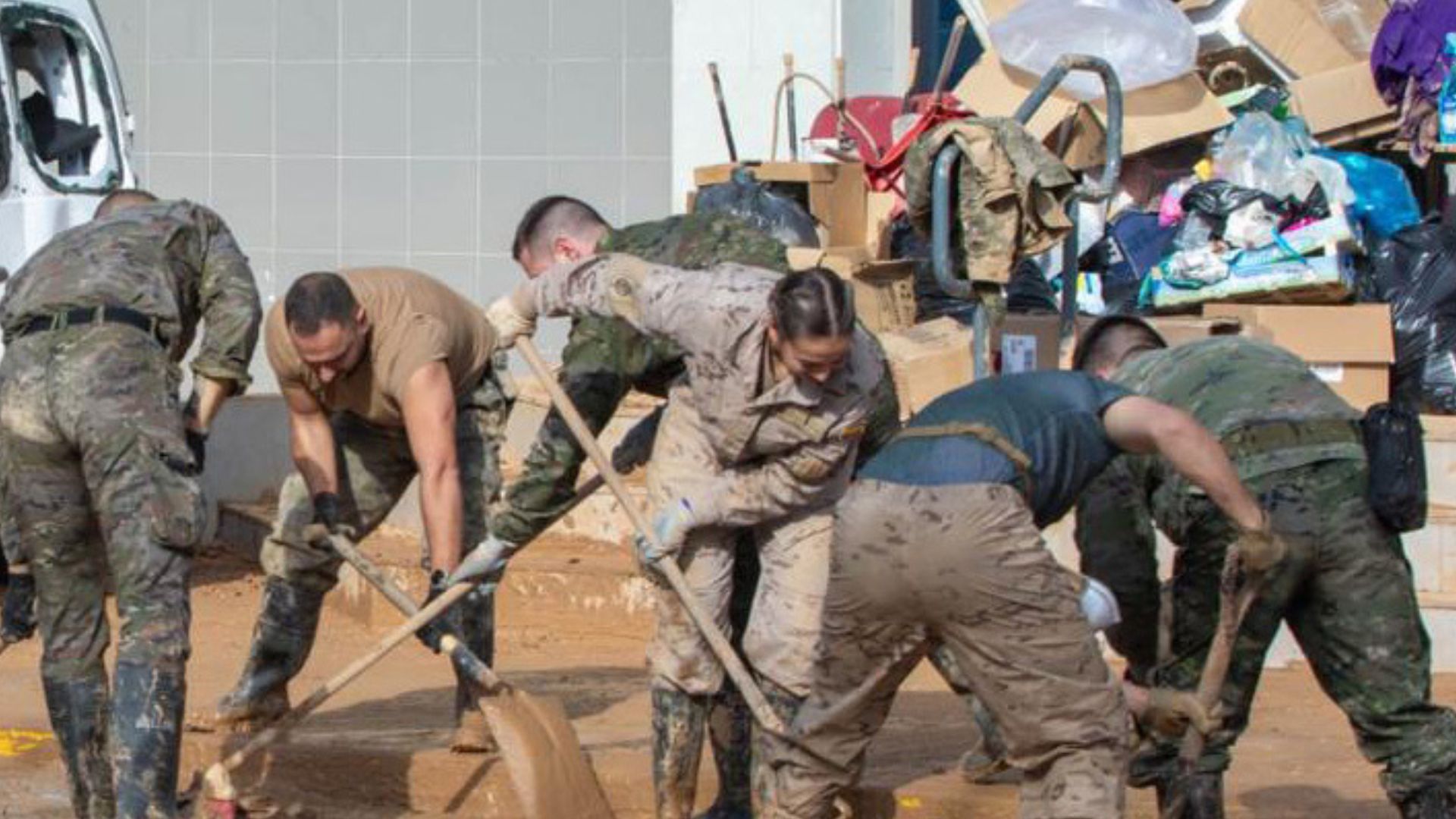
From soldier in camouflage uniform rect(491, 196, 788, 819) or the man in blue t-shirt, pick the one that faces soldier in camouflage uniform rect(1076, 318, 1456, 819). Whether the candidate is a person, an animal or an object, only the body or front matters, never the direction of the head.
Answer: the man in blue t-shirt

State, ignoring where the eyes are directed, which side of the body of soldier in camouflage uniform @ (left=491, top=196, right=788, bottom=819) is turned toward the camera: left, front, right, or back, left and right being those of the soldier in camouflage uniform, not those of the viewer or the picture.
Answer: left

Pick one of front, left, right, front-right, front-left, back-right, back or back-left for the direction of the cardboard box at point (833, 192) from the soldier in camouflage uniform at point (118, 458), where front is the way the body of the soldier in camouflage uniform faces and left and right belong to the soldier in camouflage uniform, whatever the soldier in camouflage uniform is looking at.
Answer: front

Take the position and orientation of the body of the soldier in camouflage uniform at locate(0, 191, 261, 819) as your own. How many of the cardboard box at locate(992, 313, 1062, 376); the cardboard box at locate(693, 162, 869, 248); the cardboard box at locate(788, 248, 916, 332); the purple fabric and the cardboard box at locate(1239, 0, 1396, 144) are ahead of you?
5

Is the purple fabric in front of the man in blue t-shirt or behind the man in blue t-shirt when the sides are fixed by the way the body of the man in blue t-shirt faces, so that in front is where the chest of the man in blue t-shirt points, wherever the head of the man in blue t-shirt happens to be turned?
in front

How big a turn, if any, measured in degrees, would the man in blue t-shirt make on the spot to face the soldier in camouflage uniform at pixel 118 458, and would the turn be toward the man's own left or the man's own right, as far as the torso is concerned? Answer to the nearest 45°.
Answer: approximately 135° to the man's own left

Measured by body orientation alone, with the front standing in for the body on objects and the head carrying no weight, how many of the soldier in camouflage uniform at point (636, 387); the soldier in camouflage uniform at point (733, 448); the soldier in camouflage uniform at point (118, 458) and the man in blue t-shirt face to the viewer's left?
1

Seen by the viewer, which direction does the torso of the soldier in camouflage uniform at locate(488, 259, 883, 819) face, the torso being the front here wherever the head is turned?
toward the camera

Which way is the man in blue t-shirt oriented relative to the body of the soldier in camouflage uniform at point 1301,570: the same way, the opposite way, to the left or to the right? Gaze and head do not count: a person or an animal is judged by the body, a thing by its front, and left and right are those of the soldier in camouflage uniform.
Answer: to the right

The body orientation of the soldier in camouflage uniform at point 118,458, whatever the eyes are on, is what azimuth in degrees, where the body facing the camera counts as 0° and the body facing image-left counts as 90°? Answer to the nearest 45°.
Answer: approximately 225°

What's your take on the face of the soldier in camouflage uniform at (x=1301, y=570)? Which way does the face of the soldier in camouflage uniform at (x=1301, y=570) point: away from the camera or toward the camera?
away from the camera

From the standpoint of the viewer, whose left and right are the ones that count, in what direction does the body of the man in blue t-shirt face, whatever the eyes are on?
facing away from the viewer and to the right of the viewer

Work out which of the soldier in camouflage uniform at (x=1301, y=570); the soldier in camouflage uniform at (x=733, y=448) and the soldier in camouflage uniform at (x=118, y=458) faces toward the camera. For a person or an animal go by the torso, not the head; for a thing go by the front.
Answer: the soldier in camouflage uniform at (x=733, y=448)

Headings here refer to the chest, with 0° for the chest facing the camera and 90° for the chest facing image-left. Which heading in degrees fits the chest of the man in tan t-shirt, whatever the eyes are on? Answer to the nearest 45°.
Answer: approximately 45°

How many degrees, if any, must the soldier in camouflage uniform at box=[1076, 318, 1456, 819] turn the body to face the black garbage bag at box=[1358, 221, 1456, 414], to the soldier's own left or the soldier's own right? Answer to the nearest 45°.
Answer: approximately 45° to the soldier's own right

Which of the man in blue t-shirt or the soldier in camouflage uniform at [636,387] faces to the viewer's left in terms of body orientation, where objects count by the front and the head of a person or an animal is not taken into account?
the soldier in camouflage uniform

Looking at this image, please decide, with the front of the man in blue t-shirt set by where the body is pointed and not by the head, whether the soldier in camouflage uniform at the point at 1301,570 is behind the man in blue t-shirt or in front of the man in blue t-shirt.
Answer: in front

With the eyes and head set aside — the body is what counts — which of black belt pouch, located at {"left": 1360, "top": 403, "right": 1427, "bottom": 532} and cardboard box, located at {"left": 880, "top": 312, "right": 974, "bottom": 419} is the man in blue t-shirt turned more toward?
the black belt pouch
